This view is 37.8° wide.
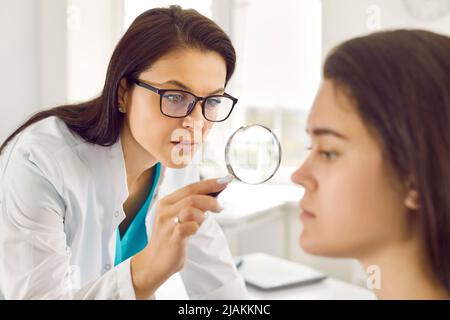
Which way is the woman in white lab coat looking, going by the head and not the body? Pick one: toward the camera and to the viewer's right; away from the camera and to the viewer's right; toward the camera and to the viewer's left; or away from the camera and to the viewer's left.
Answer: toward the camera and to the viewer's right

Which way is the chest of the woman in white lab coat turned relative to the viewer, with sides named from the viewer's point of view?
facing the viewer and to the right of the viewer
